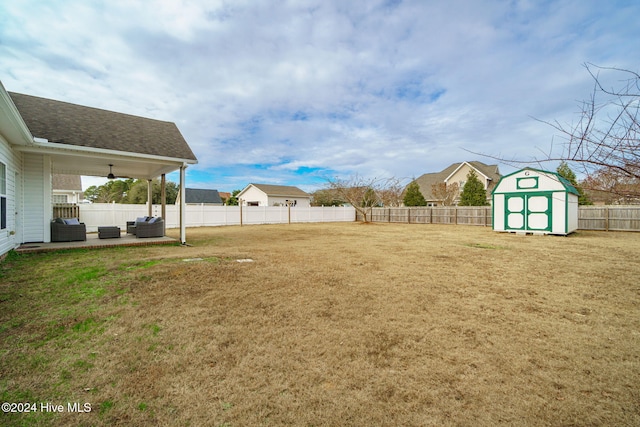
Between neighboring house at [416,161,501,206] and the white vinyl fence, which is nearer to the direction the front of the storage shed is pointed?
the white vinyl fence

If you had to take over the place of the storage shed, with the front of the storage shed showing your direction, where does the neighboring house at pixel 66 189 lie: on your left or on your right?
on your right

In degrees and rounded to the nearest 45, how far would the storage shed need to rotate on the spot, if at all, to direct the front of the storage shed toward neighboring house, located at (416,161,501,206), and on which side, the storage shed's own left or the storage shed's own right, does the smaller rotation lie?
approximately 180°

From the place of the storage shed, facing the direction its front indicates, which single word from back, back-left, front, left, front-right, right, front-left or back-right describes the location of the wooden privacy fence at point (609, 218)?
back-left

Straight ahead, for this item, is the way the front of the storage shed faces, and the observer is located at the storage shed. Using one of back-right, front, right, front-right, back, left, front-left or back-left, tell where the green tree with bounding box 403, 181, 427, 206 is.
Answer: back-right

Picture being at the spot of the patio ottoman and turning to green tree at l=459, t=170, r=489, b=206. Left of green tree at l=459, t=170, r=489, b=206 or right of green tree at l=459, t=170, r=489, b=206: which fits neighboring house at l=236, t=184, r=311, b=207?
left

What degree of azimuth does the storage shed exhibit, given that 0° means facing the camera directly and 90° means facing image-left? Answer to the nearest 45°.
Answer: approximately 0°

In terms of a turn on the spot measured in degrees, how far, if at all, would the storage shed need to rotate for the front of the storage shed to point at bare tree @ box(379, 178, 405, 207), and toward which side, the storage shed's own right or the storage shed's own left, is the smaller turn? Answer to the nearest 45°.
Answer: approximately 135° to the storage shed's own right

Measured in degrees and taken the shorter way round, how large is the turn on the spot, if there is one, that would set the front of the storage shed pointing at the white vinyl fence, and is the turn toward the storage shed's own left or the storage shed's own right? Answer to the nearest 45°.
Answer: approximately 90° to the storage shed's own right
